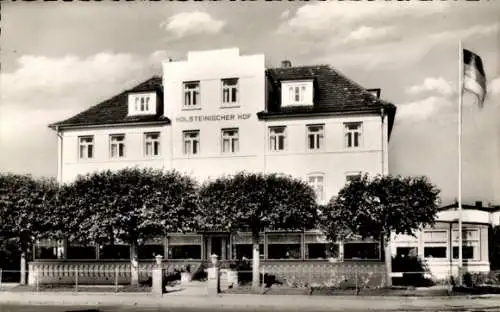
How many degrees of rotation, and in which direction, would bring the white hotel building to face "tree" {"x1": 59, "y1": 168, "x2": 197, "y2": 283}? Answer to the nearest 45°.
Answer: approximately 45° to its right

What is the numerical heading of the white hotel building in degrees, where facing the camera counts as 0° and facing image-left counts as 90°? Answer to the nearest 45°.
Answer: approximately 0°

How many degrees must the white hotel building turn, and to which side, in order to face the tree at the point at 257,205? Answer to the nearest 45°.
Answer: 0° — it already faces it

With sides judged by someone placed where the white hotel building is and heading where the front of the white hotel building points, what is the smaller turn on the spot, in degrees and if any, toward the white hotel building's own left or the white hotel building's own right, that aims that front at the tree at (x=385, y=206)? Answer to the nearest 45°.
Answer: approximately 45° to the white hotel building's own left
